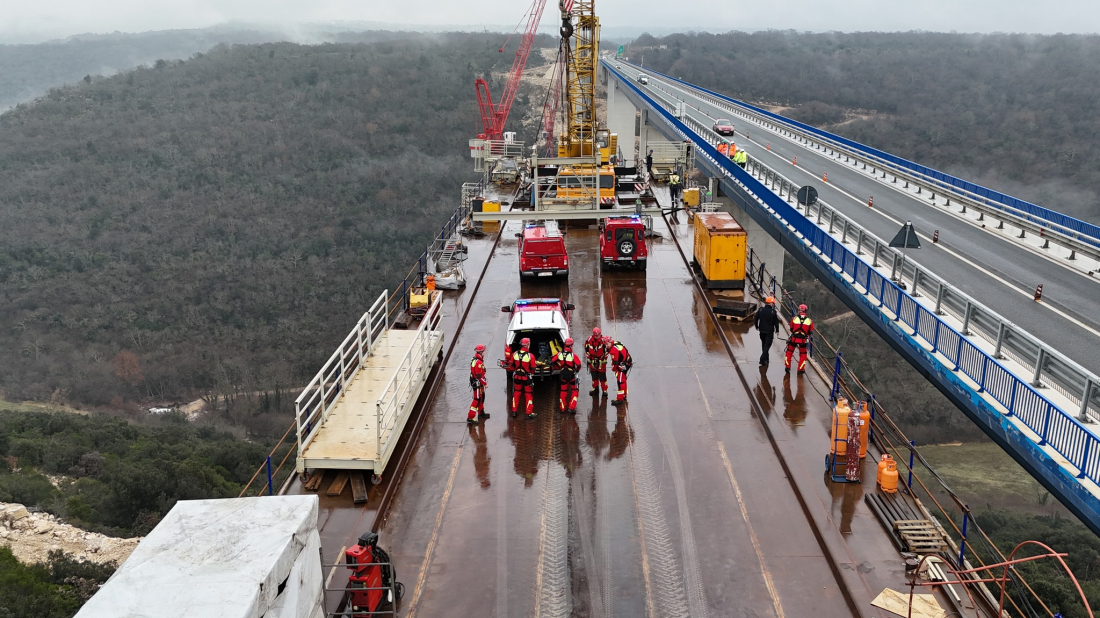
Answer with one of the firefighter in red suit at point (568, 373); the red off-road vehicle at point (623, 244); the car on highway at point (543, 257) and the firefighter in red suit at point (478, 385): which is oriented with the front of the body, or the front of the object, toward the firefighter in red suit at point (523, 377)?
the firefighter in red suit at point (478, 385)

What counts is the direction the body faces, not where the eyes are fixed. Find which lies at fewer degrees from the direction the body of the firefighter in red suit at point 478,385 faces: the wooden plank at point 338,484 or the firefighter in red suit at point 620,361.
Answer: the firefighter in red suit

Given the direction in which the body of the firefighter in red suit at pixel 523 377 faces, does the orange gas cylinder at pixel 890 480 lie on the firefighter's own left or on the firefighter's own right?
on the firefighter's own right

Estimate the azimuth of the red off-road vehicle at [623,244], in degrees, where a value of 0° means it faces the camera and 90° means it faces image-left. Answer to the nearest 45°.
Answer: approximately 180°

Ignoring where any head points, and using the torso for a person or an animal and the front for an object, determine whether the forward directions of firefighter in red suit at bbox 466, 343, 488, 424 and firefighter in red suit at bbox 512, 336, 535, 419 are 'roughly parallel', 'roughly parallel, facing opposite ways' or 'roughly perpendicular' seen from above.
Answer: roughly perpendicular

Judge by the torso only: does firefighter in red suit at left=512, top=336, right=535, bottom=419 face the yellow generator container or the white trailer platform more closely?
the yellow generator container

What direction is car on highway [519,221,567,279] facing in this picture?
away from the camera

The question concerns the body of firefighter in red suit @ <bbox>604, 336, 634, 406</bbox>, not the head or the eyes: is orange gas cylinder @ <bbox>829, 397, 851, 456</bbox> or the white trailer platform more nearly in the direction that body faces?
the white trailer platform

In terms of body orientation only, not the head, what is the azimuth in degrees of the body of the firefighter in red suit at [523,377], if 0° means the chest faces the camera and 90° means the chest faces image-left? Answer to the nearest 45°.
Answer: approximately 180°

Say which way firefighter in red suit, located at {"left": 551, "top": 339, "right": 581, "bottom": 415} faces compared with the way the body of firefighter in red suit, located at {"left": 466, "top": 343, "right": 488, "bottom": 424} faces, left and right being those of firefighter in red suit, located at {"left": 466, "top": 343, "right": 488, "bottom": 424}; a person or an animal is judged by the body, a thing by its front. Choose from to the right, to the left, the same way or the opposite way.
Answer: to the left

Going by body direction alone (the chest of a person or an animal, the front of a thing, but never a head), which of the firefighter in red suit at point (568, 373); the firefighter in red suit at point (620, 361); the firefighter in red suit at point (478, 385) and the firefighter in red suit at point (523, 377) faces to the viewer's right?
the firefighter in red suit at point (478, 385)

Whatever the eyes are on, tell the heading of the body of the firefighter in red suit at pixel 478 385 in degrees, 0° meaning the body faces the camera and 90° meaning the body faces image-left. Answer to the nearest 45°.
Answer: approximately 270°

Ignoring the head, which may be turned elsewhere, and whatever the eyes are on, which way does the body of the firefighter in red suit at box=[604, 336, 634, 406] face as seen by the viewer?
to the viewer's left

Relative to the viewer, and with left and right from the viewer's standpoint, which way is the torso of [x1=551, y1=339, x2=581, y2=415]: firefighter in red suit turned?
facing away from the viewer
